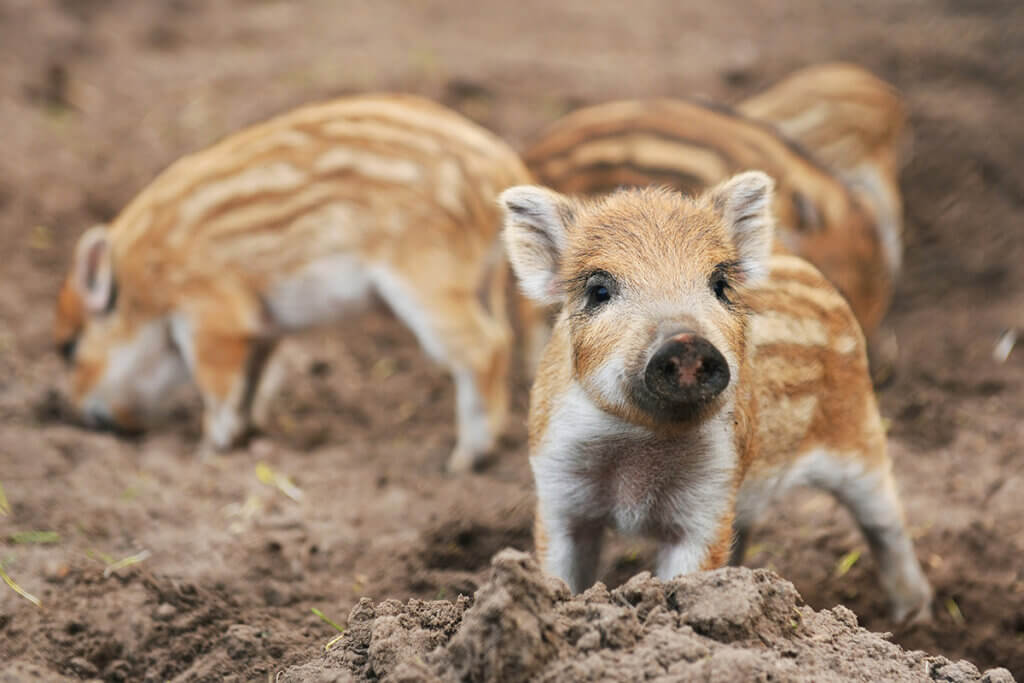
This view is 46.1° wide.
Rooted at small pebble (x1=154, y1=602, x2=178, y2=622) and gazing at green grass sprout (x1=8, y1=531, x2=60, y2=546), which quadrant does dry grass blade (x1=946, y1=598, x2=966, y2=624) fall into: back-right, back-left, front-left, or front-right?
back-right

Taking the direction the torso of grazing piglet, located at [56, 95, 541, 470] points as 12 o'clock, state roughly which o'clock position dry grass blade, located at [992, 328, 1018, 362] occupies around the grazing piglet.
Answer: The dry grass blade is roughly at 6 o'clock from the grazing piglet.

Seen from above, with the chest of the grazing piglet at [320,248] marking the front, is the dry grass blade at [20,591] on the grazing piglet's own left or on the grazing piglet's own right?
on the grazing piglet's own left

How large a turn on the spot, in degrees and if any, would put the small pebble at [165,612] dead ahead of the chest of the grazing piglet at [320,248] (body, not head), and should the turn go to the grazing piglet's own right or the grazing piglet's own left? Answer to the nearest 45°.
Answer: approximately 90° to the grazing piglet's own left

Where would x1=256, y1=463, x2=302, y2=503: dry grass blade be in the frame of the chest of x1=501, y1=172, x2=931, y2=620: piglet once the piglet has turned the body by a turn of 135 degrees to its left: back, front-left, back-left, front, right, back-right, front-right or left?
back-left

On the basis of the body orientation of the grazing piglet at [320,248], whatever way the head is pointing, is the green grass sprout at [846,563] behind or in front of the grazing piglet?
behind

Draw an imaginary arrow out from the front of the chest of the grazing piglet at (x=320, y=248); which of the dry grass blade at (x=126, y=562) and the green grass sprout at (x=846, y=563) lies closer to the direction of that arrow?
the dry grass blade

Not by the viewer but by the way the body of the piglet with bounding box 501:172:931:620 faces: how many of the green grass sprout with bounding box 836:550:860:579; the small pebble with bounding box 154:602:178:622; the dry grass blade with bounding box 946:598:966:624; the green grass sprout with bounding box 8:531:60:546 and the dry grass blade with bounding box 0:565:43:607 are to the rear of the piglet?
2

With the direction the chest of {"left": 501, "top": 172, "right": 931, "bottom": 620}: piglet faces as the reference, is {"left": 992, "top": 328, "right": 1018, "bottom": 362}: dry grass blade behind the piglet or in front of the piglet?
behind

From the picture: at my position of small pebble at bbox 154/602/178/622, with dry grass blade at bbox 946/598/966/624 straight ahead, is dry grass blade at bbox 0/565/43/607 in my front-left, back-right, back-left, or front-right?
back-left

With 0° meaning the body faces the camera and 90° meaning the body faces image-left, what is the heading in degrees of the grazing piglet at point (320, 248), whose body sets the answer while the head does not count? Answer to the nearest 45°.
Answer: approximately 90°

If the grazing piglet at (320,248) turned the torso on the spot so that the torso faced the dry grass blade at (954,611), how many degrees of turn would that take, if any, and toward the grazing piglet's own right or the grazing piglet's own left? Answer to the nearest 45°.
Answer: approximately 135° to the grazing piglet's own left
